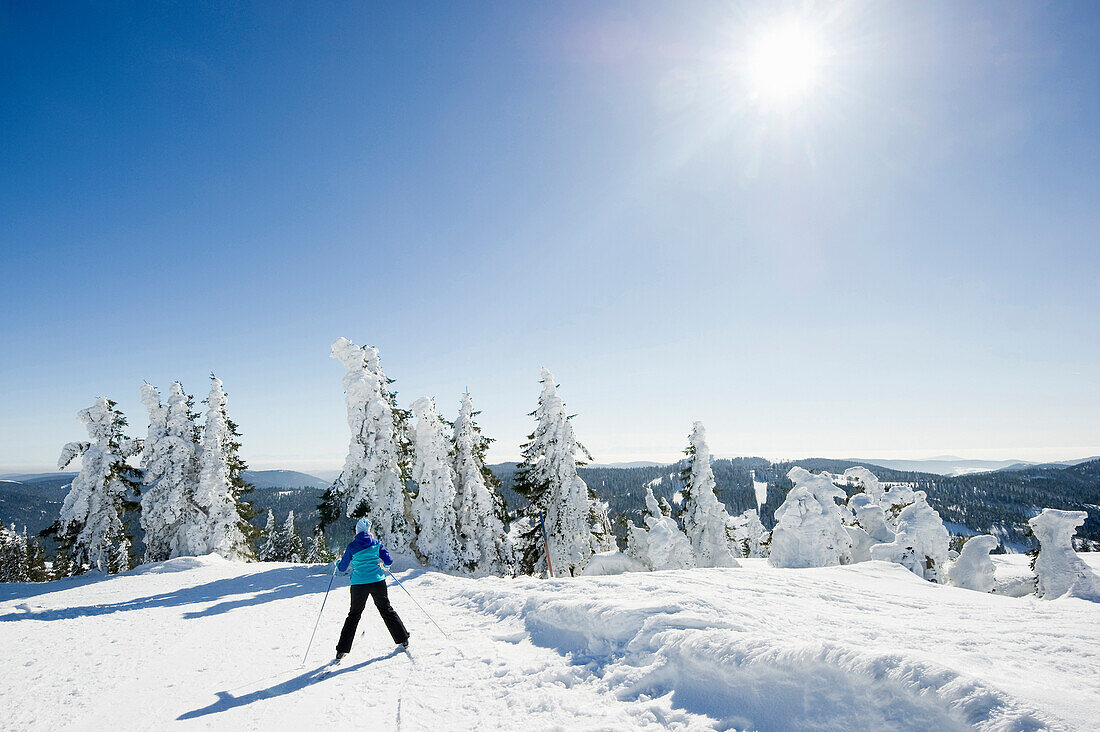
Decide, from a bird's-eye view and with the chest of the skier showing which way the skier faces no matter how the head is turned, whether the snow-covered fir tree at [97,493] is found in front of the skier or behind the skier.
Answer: in front

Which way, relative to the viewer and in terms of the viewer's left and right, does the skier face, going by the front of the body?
facing away from the viewer

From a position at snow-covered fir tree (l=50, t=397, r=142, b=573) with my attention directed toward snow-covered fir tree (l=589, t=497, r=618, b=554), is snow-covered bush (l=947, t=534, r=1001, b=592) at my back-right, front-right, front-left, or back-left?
front-right

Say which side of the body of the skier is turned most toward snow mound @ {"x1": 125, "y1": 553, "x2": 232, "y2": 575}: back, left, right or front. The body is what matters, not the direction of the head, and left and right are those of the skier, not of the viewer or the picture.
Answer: front

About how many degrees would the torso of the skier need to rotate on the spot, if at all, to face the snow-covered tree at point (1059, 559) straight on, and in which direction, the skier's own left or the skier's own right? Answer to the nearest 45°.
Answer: approximately 90° to the skier's own right

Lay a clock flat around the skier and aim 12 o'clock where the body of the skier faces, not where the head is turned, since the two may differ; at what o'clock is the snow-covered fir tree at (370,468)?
The snow-covered fir tree is roughly at 12 o'clock from the skier.

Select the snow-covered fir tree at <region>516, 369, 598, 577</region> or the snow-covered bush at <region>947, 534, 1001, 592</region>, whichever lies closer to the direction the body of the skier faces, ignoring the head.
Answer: the snow-covered fir tree

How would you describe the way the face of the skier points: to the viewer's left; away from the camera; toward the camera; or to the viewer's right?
away from the camera
